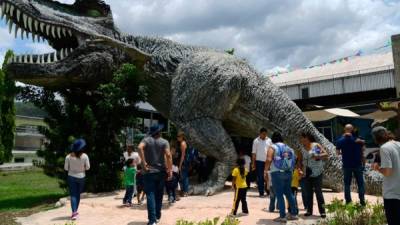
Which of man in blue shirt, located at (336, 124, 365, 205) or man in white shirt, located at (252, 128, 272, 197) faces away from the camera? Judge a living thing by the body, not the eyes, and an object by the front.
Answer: man in blue shirt, located at (336, 124, 365, 205)

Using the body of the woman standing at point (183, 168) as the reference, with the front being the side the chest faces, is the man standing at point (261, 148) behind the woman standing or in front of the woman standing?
behind

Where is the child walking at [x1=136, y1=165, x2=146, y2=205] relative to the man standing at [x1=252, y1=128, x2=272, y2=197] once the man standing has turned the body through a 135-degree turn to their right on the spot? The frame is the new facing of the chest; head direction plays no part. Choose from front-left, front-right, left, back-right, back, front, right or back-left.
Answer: front-left

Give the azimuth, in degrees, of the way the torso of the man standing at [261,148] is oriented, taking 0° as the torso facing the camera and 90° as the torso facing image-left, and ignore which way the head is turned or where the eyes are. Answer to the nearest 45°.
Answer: approximately 0°

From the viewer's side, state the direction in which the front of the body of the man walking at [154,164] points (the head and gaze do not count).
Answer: away from the camera

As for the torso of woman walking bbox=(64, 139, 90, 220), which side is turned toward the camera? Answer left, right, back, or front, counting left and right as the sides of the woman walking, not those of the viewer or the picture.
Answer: back

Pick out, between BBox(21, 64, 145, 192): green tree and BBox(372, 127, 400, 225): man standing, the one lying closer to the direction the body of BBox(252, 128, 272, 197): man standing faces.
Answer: the man standing

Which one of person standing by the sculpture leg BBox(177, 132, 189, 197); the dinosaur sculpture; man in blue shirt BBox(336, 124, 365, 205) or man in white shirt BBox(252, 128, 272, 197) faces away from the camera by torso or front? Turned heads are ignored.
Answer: man in blue shirt BBox(336, 124, 365, 205)

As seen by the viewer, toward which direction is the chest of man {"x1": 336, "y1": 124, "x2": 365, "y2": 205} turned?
away from the camera

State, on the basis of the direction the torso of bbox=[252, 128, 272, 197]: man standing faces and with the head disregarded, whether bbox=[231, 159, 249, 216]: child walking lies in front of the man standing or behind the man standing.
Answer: in front

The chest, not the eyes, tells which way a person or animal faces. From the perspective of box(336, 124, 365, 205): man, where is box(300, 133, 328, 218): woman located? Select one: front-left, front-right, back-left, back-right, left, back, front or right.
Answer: back-left

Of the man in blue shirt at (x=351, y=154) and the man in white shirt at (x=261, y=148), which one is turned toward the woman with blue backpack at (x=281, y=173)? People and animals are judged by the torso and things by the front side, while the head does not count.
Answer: the man in white shirt at (x=261, y=148)
